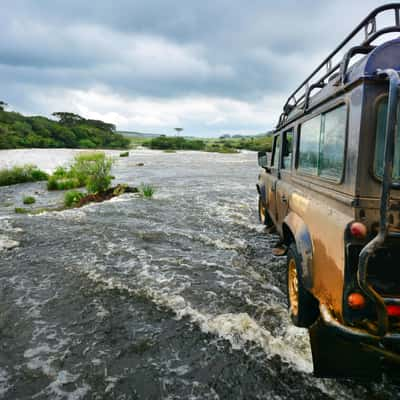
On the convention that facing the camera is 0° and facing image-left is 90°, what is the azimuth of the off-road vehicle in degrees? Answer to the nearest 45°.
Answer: approximately 135°

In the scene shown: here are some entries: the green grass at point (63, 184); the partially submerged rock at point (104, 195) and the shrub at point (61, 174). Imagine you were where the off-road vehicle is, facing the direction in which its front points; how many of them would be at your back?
0

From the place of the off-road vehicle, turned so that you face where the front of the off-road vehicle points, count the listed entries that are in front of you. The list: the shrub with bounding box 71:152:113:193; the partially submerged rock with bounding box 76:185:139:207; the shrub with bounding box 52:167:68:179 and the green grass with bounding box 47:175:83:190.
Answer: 4

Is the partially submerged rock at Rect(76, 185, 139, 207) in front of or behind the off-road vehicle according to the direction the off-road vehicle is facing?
in front

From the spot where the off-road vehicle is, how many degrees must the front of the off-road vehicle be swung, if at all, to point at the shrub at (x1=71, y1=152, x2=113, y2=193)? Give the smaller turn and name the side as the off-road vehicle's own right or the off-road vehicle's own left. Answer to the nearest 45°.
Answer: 0° — it already faces it

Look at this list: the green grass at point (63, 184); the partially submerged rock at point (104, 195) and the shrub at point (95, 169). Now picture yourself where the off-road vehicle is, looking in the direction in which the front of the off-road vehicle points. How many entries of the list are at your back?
0
